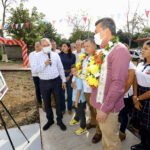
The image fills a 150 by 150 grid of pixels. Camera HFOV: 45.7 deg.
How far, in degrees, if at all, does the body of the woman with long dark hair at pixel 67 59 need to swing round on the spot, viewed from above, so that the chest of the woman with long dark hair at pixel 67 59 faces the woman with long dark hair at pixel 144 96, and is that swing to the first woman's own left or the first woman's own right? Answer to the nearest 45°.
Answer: approximately 90° to the first woman's own left

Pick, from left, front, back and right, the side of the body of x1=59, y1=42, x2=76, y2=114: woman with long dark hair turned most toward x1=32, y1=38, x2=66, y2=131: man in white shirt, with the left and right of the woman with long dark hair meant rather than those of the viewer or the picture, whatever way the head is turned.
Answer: front

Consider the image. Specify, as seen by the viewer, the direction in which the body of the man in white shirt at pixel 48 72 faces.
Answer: toward the camera

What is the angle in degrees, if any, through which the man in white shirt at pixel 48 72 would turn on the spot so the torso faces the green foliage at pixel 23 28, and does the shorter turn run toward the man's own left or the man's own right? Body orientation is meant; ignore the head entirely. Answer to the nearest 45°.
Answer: approximately 180°

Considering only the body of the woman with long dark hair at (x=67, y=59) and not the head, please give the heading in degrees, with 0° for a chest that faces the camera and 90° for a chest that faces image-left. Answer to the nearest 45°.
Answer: approximately 45°

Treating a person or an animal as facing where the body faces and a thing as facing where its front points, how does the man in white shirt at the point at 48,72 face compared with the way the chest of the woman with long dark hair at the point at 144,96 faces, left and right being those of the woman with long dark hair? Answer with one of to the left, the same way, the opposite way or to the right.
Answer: to the left

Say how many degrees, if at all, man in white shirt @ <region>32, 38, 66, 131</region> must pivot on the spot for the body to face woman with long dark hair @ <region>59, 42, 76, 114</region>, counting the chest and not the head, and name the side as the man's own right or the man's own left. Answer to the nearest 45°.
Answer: approximately 135° to the man's own left

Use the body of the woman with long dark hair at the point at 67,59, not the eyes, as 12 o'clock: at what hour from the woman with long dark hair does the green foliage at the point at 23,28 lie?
The green foliage is roughly at 4 o'clock from the woman with long dark hair.

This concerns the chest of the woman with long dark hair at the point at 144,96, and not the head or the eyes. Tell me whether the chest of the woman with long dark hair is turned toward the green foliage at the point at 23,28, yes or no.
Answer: no

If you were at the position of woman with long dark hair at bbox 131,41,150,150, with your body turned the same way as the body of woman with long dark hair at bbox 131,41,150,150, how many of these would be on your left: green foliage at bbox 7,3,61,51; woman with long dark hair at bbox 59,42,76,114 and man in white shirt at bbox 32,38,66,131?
0

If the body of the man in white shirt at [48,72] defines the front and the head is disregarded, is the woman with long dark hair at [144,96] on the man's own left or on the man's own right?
on the man's own left
